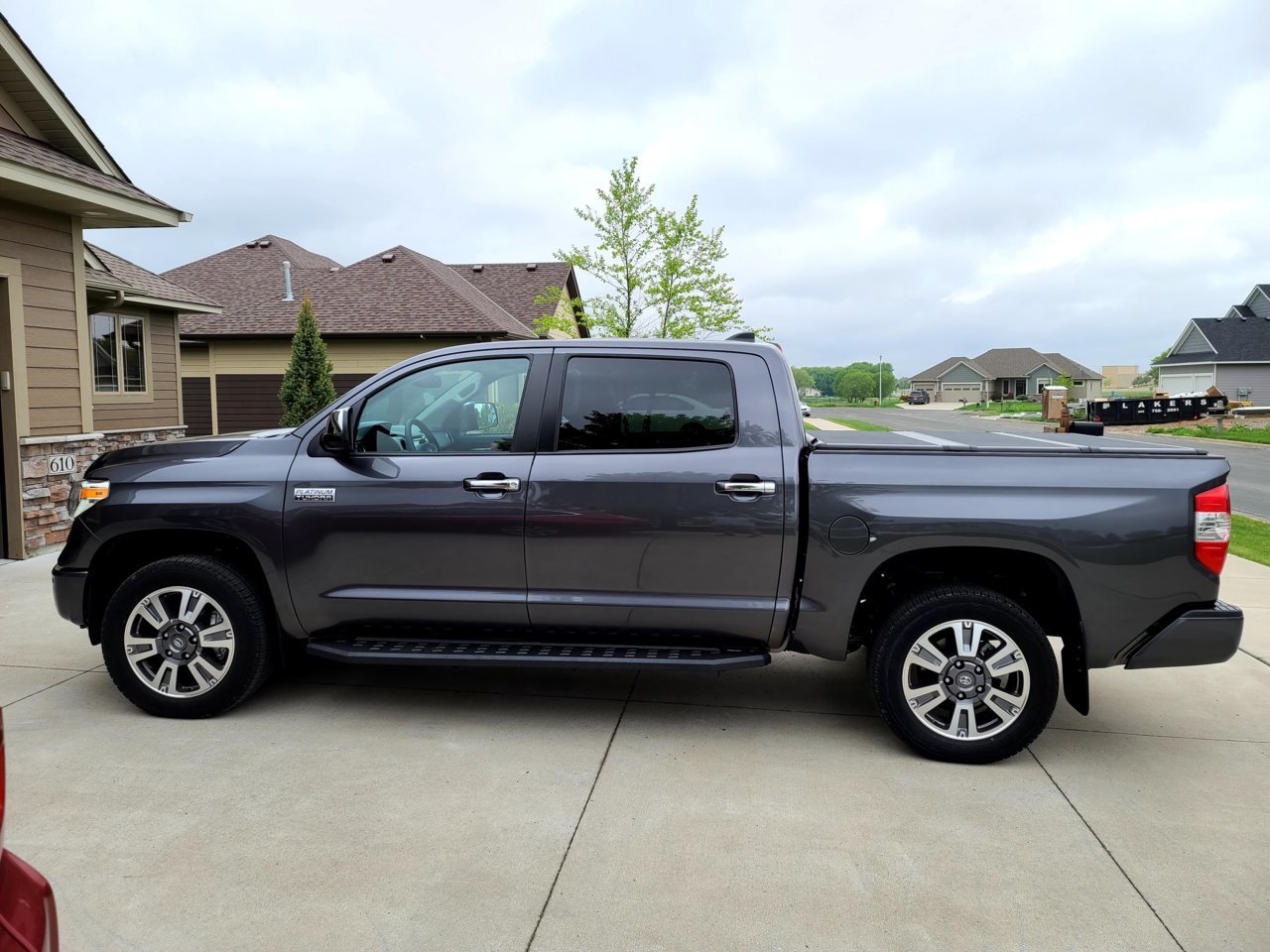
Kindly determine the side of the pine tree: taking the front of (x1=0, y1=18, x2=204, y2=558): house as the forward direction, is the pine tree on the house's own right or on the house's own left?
on the house's own left

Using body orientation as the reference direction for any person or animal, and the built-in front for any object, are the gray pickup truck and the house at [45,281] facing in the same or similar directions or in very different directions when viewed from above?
very different directions

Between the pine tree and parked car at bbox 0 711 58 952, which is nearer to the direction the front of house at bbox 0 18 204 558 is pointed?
the parked car

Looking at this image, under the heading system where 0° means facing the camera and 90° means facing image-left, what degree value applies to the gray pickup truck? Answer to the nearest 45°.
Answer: approximately 90°

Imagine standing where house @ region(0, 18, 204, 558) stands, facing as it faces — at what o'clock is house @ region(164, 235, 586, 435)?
house @ region(164, 235, 586, 435) is roughly at 8 o'clock from house @ region(0, 18, 204, 558).

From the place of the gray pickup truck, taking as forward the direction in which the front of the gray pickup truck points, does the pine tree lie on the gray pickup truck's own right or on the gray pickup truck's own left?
on the gray pickup truck's own right

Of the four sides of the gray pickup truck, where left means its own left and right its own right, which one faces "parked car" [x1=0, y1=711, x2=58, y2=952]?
left

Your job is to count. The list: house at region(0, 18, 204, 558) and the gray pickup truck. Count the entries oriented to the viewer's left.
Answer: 1

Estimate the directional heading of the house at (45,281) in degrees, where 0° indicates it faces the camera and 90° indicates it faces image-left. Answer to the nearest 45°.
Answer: approximately 315°
